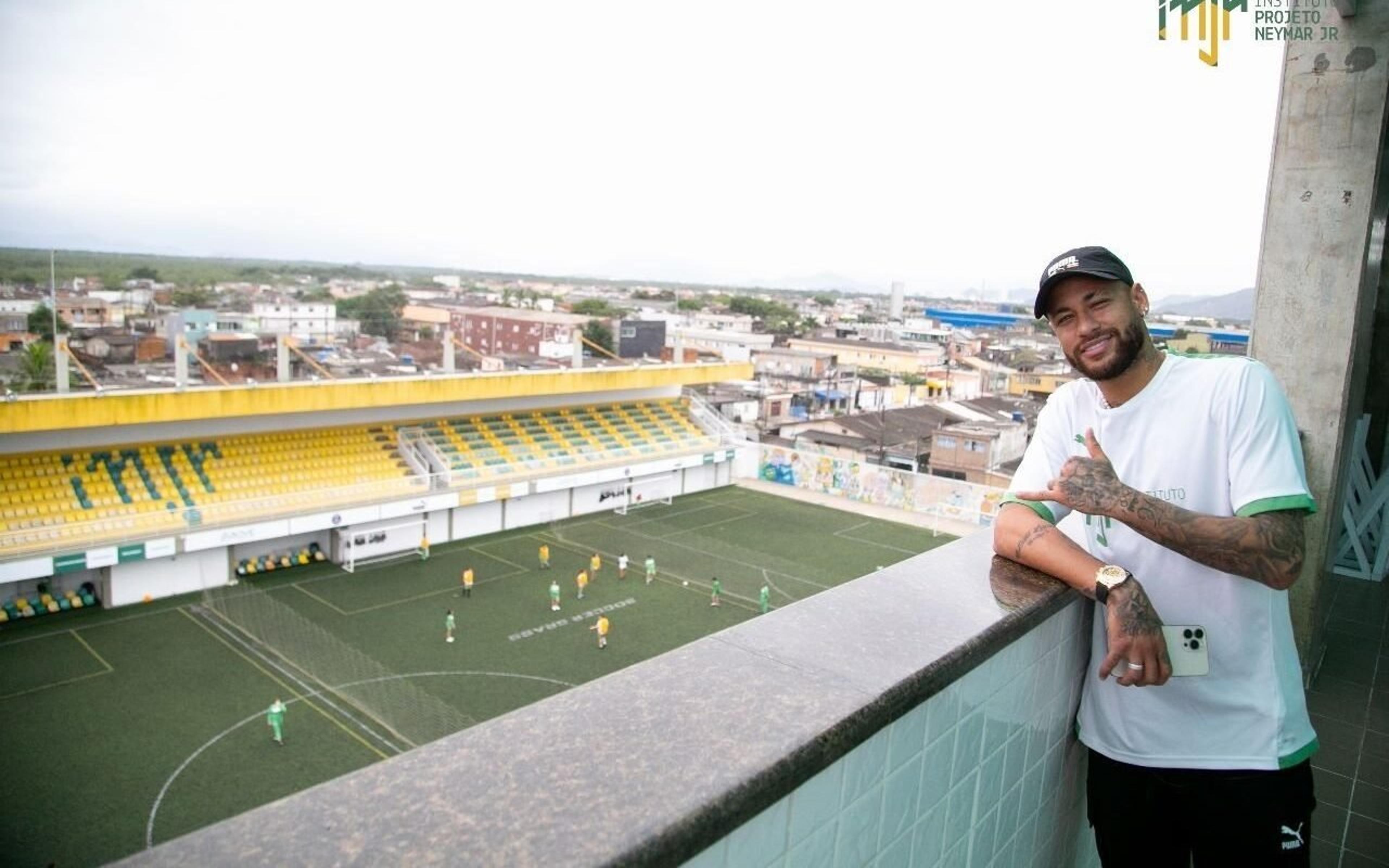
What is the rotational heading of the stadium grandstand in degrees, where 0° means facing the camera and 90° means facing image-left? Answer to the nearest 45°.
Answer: approximately 315°

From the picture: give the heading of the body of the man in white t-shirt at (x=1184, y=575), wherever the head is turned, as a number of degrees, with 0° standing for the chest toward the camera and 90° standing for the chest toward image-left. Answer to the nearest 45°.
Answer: approximately 45°

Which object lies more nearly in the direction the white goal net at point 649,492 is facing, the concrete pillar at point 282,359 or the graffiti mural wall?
the graffiti mural wall

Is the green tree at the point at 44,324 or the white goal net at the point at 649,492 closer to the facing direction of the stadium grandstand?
the white goal net

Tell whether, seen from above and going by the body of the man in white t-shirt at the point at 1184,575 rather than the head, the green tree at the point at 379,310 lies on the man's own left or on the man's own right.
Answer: on the man's own right
